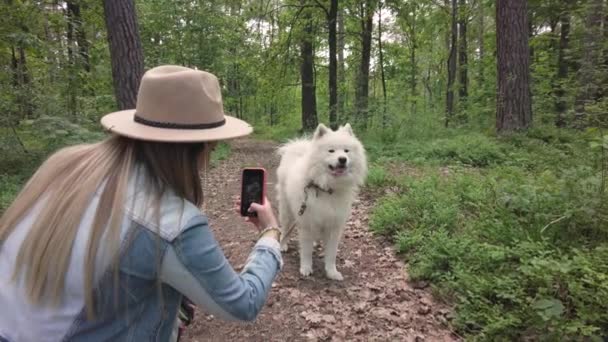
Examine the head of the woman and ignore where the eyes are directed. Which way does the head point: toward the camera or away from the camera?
away from the camera

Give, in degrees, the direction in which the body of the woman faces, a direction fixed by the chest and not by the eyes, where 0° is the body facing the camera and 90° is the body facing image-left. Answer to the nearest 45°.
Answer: approximately 225°

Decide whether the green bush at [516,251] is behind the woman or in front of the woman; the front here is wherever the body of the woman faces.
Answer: in front

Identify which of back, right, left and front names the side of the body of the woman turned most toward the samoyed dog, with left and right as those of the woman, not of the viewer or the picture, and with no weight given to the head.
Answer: front
